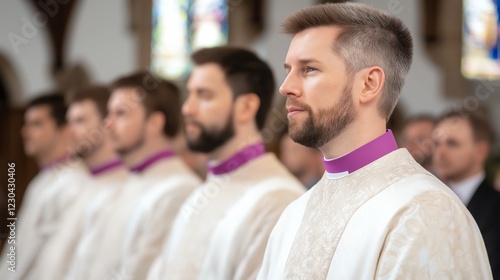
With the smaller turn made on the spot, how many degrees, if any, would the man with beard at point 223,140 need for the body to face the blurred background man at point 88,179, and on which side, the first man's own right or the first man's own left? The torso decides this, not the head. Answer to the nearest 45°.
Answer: approximately 90° to the first man's own right

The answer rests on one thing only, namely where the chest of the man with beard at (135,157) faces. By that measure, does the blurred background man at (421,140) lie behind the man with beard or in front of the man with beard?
behind

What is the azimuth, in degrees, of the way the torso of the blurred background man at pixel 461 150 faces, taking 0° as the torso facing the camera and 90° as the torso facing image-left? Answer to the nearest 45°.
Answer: approximately 45°

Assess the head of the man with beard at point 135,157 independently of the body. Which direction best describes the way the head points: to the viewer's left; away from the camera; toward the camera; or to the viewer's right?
to the viewer's left

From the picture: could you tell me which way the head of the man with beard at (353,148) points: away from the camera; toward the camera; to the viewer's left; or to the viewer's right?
to the viewer's left

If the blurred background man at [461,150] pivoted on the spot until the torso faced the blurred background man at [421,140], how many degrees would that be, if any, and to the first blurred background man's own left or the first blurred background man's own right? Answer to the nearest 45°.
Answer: approximately 135° to the first blurred background man's own right

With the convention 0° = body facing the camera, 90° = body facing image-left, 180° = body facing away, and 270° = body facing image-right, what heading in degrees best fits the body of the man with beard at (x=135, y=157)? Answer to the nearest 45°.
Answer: approximately 45°
